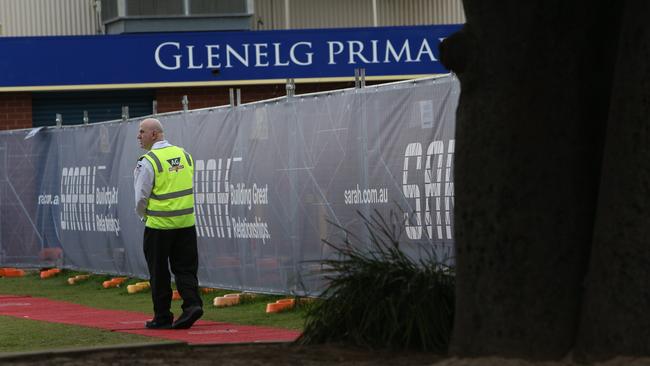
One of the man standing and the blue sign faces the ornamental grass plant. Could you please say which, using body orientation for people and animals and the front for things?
the blue sign

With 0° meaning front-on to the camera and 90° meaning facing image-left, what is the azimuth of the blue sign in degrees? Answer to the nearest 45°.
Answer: approximately 0°

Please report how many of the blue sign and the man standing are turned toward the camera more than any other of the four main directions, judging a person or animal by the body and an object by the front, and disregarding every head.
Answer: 1

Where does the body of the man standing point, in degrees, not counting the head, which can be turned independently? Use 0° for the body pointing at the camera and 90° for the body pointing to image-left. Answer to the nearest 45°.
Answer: approximately 135°

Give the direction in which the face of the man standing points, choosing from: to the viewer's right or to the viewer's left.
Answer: to the viewer's left

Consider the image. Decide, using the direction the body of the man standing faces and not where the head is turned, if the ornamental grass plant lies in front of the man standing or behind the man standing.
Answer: behind
